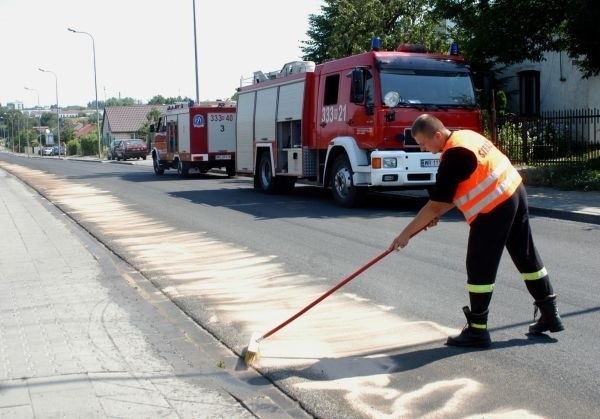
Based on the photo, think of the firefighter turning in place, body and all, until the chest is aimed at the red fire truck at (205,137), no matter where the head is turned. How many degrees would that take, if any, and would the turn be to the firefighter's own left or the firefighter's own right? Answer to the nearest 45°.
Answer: approximately 45° to the firefighter's own right

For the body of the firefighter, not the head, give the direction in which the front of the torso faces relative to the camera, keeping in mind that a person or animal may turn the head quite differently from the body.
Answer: to the viewer's left

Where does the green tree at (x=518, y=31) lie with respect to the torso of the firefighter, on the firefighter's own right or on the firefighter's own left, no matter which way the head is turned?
on the firefighter's own right

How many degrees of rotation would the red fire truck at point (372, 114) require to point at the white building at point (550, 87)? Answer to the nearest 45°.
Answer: approximately 90° to its left

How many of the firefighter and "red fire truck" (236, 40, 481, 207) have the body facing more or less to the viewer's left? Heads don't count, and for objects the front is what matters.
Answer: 1

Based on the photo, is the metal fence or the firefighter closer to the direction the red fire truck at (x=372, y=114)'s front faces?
the firefighter

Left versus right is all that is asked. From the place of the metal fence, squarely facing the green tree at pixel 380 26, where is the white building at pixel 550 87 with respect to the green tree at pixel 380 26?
right
